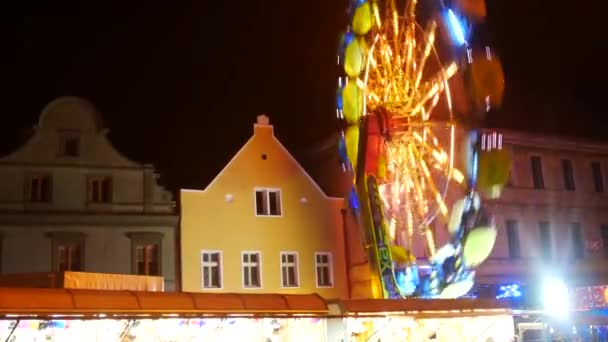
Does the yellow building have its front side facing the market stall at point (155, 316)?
yes

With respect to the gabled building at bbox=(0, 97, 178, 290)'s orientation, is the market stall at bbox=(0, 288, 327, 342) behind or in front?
in front

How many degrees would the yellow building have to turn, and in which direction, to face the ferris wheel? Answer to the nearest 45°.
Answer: approximately 45° to its left

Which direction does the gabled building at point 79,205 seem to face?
toward the camera

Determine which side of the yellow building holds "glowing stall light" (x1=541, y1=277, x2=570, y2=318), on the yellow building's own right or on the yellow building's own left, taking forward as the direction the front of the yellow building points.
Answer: on the yellow building's own left

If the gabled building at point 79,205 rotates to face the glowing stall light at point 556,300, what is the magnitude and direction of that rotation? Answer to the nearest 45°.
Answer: approximately 90° to its left

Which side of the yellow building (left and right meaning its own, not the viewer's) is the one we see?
front

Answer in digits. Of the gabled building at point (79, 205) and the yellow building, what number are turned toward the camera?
2

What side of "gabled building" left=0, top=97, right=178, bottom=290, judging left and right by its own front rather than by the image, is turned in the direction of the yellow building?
left

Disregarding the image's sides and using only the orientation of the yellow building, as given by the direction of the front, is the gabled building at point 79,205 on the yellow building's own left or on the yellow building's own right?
on the yellow building's own right

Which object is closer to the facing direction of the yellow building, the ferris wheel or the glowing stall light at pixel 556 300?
the ferris wheel

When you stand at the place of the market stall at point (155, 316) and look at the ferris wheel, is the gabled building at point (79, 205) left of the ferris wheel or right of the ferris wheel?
left

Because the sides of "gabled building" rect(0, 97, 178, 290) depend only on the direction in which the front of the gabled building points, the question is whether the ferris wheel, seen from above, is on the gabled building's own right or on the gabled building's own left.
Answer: on the gabled building's own left
